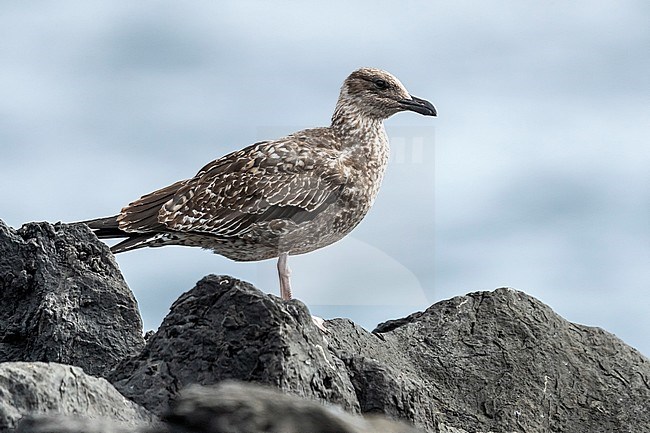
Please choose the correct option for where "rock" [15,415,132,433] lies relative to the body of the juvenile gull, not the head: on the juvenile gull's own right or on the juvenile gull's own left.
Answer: on the juvenile gull's own right

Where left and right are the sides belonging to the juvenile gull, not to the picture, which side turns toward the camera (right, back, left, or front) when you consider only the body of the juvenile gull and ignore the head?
right

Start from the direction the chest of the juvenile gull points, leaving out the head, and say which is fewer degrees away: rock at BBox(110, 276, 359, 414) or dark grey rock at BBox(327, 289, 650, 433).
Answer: the dark grey rock

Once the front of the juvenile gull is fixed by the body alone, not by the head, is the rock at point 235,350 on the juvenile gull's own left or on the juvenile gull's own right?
on the juvenile gull's own right

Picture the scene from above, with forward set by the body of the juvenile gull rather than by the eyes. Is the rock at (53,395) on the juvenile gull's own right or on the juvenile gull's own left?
on the juvenile gull's own right

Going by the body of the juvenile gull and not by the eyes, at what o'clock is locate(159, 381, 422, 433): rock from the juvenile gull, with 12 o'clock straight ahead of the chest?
The rock is roughly at 3 o'clock from the juvenile gull.

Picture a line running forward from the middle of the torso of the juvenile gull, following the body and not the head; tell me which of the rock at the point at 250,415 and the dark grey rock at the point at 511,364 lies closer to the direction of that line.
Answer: the dark grey rock
